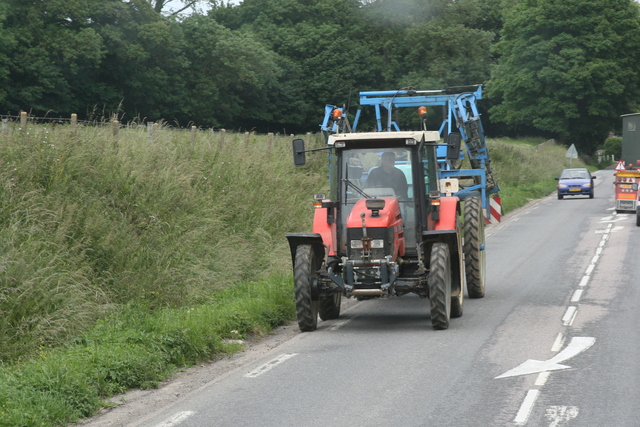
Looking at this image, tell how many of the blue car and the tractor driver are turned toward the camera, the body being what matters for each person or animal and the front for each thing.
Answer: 2

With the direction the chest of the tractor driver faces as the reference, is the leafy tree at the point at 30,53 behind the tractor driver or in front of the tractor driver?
behind

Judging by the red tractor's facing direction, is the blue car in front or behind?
behind

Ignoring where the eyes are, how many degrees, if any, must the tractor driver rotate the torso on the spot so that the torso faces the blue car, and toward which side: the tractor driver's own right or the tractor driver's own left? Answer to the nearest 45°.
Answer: approximately 180°

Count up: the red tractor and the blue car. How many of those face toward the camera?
2

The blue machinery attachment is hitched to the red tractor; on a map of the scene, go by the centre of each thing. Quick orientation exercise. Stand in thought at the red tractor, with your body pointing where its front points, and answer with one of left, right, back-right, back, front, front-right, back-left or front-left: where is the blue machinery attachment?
back

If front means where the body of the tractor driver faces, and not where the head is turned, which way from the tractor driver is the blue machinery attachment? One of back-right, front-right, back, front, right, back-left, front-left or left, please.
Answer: back

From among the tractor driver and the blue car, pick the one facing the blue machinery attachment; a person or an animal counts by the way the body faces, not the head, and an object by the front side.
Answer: the blue car

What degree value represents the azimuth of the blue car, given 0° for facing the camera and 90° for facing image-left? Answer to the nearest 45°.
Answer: approximately 0°
